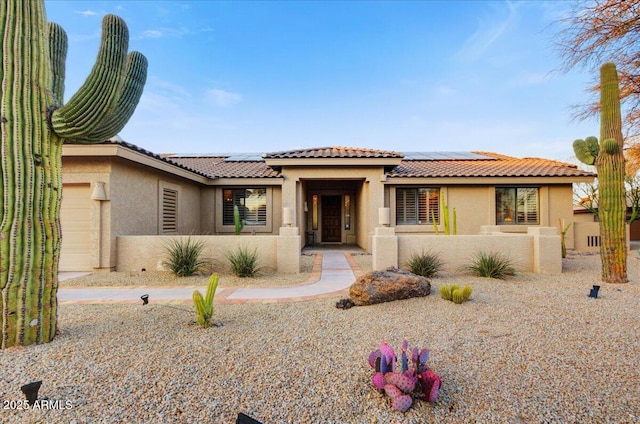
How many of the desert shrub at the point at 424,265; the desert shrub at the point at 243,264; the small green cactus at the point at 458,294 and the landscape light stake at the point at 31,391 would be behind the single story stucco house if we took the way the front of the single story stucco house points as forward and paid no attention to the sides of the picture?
0

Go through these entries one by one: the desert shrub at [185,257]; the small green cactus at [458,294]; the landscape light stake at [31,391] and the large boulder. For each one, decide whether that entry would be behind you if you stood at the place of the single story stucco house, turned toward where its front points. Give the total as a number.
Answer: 0

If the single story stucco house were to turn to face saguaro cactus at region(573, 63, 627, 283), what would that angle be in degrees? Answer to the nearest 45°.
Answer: approximately 45° to its left

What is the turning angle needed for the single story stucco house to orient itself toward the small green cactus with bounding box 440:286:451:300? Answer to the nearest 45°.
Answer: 0° — it already faces it

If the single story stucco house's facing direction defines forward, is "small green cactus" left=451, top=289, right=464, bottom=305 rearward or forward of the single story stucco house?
forward

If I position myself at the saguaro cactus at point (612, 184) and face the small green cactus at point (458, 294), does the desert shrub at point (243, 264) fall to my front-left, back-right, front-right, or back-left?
front-right

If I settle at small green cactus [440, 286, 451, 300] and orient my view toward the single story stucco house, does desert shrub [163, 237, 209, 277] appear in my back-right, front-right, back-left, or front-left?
front-left

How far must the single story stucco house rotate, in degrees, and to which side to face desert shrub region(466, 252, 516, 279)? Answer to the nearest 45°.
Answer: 0° — it already faces it

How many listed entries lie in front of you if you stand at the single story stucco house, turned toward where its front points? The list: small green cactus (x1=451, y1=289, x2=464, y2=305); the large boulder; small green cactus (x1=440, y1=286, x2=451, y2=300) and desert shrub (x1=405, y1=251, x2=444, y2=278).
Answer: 4

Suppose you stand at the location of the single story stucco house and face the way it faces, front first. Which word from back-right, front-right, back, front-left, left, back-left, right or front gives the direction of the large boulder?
front

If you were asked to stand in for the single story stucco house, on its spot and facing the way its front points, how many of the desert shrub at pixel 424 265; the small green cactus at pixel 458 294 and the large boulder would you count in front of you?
3

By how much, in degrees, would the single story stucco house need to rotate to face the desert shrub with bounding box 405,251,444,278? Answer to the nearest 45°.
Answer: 0° — it already faces it

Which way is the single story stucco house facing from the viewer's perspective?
toward the camera
